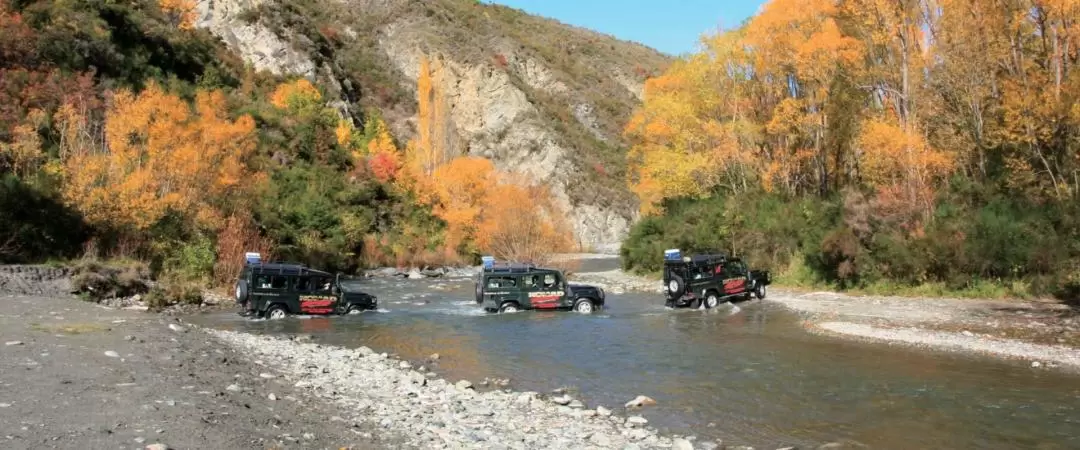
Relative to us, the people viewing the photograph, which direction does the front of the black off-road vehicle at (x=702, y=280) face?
facing away from the viewer and to the right of the viewer

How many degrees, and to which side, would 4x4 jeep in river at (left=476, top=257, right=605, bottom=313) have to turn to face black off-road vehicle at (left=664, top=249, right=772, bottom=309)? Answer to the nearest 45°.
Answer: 0° — it already faces it

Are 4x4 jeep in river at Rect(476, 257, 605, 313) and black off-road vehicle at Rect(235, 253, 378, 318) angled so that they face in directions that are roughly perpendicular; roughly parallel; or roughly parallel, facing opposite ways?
roughly parallel

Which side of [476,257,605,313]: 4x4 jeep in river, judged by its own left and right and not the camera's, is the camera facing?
right

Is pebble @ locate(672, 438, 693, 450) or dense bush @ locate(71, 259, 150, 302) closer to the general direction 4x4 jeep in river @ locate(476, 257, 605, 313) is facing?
the pebble

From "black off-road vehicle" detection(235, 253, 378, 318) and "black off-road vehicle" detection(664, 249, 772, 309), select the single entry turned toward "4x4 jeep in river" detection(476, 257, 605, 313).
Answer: "black off-road vehicle" detection(235, 253, 378, 318)

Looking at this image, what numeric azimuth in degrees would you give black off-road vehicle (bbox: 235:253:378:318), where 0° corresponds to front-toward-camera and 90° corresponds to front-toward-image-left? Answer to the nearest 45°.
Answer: approximately 270°

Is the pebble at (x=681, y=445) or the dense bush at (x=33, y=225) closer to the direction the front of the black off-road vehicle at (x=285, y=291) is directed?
the pebble

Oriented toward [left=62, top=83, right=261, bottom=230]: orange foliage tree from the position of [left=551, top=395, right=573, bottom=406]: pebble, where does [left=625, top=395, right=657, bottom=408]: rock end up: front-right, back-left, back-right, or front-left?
back-right

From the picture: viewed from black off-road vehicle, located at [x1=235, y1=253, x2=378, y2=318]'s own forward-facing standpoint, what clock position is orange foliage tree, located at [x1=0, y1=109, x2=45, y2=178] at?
The orange foliage tree is roughly at 7 o'clock from the black off-road vehicle.

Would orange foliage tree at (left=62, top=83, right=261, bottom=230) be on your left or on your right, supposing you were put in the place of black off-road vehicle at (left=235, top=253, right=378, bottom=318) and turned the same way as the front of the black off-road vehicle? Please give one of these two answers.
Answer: on your left

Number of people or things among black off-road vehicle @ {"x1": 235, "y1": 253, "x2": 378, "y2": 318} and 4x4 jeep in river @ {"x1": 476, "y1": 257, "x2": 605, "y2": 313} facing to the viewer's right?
2

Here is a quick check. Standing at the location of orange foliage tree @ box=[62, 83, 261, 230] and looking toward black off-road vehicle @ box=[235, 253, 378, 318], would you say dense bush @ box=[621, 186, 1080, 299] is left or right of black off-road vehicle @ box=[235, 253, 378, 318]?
left
